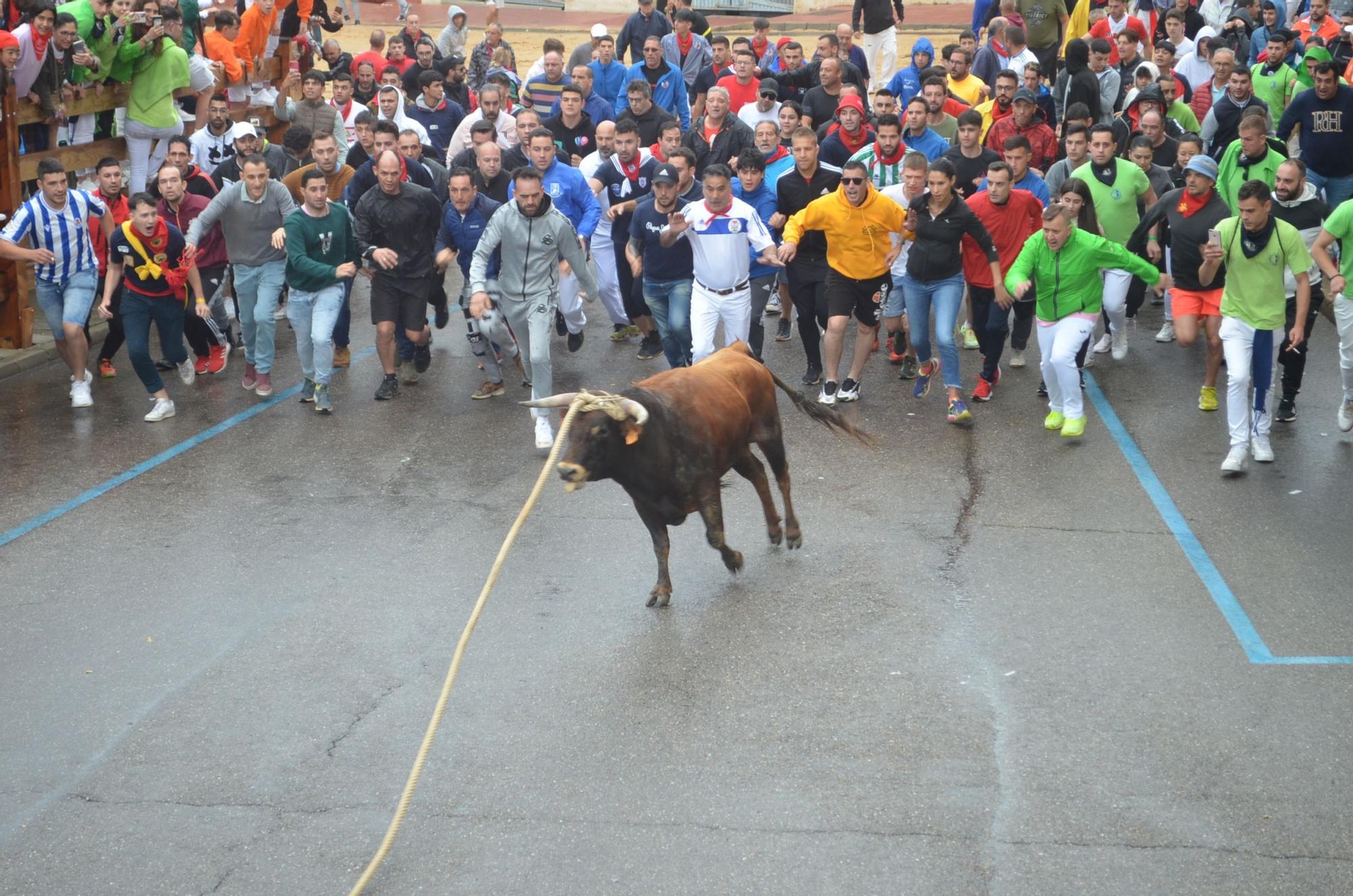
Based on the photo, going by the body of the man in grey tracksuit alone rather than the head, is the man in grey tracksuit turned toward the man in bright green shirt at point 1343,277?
no

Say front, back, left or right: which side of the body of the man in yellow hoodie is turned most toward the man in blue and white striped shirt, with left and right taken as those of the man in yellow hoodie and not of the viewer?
right

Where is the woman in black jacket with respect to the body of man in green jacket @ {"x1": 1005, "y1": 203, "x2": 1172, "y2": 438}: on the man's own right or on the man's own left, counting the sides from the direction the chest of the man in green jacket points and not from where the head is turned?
on the man's own right

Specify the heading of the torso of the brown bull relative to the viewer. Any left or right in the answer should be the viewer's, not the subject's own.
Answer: facing the viewer and to the left of the viewer

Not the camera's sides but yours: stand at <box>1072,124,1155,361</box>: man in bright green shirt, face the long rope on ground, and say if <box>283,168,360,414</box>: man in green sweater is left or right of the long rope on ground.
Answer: right

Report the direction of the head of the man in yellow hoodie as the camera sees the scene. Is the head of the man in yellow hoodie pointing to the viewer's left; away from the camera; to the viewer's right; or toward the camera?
toward the camera

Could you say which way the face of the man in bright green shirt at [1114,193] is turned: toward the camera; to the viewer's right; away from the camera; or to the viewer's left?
toward the camera

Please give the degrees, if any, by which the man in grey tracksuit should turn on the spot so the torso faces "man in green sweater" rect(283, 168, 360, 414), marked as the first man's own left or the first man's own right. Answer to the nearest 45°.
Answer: approximately 135° to the first man's own right

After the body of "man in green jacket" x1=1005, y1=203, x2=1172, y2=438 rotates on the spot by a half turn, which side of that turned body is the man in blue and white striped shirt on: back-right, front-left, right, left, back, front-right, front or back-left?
back-left

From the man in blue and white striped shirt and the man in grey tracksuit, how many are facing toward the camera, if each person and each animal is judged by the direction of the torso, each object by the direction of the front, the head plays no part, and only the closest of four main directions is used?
2

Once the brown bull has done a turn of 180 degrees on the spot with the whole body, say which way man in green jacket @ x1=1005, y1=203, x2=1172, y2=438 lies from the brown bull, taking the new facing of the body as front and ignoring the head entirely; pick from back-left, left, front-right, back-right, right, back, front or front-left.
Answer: front

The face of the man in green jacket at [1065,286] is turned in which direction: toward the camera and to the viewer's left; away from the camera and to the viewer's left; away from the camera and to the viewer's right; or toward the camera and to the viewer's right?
toward the camera and to the viewer's left

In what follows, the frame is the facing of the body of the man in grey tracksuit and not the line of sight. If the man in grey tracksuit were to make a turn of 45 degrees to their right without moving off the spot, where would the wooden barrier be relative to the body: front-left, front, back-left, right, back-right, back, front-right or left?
right

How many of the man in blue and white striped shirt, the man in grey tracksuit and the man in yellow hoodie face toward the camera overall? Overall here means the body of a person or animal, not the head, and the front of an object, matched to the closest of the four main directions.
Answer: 3

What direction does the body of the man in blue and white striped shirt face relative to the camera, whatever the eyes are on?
toward the camera

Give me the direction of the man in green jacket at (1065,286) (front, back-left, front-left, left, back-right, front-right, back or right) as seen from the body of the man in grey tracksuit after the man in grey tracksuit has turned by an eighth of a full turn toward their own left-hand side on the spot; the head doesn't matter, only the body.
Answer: front-left

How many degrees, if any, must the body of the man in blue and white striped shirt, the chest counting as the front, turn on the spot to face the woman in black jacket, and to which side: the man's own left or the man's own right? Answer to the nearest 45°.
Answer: approximately 45° to the man's own left
